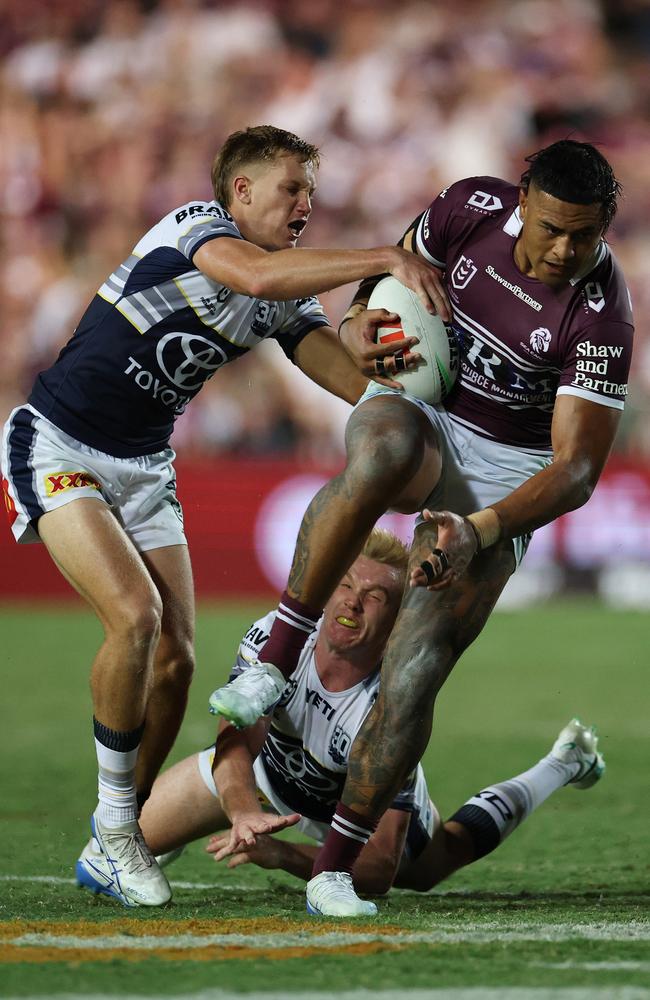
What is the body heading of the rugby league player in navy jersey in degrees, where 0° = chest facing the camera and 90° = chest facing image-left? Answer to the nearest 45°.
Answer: approximately 315°
